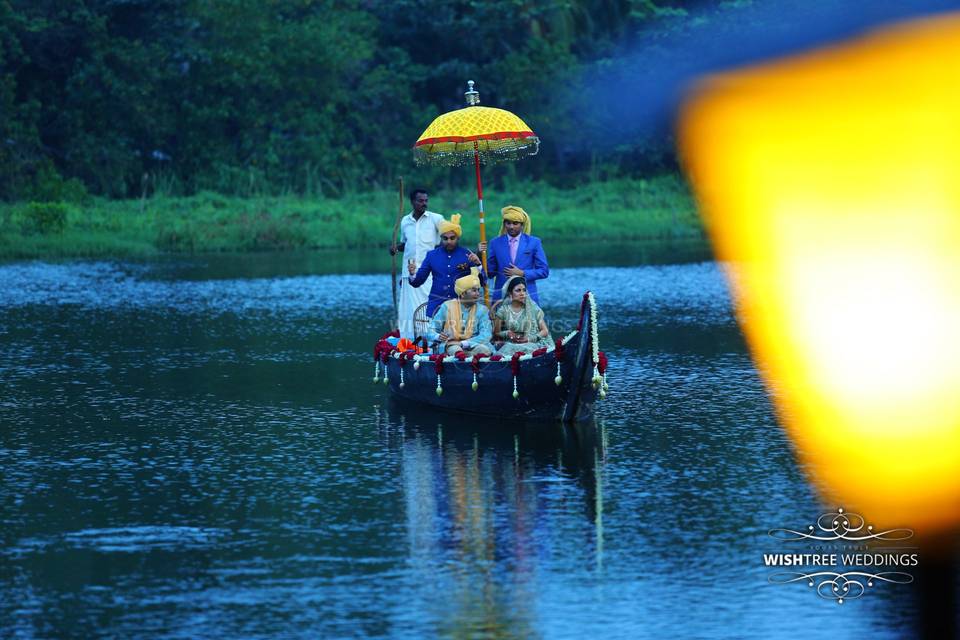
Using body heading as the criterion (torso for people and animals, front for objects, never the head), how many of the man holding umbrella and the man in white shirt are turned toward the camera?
2

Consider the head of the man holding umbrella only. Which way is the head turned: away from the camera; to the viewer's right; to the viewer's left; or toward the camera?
toward the camera

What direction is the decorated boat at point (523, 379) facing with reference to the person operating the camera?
facing the viewer and to the right of the viewer

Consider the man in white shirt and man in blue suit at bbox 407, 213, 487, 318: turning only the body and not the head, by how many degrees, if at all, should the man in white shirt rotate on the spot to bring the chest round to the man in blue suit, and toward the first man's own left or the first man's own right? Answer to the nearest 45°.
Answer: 0° — they already face them

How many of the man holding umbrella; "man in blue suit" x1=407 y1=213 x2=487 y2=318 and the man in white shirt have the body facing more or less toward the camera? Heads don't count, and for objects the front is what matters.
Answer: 3

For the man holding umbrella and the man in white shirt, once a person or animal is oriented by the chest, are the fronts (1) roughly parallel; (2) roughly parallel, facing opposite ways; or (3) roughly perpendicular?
roughly parallel

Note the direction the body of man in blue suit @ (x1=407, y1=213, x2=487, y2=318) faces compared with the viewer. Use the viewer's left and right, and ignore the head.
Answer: facing the viewer

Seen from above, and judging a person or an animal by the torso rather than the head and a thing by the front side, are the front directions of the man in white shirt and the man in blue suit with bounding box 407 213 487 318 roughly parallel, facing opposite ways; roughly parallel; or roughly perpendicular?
roughly parallel

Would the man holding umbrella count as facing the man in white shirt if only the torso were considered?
no

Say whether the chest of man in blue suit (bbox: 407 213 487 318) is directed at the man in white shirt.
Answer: no

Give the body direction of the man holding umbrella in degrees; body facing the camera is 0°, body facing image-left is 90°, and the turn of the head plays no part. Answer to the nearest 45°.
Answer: approximately 0°

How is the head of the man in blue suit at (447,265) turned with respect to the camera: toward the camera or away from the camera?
toward the camera

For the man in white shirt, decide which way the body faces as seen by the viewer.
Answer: toward the camera
